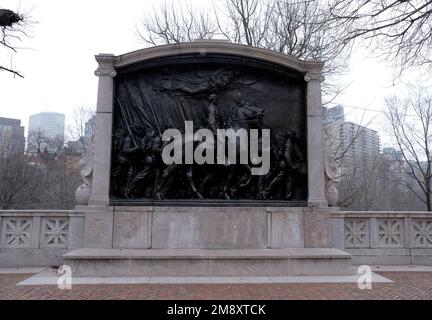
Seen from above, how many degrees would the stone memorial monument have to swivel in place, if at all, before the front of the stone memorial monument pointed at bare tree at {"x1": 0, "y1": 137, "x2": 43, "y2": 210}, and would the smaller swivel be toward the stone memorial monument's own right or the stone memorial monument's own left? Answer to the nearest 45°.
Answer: approximately 135° to the stone memorial monument's own right

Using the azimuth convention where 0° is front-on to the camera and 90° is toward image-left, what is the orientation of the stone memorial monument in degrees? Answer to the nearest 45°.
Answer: approximately 0°

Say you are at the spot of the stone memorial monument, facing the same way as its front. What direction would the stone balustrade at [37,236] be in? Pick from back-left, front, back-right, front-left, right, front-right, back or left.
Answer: right

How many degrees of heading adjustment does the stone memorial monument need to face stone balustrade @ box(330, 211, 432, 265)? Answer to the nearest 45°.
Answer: approximately 90° to its left

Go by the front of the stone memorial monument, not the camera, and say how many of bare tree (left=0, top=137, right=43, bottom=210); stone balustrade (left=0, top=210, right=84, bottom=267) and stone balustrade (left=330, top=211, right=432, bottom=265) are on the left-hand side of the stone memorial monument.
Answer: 1
